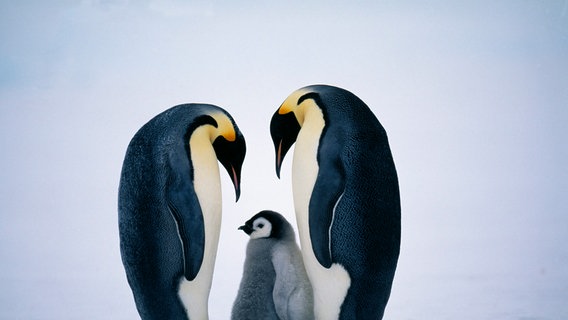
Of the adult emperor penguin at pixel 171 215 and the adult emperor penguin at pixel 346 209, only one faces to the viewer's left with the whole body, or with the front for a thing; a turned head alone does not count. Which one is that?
the adult emperor penguin at pixel 346 209

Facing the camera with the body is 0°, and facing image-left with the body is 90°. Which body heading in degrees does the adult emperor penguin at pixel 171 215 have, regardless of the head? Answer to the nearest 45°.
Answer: approximately 270°

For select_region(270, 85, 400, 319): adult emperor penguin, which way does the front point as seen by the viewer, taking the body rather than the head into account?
to the viewer's left

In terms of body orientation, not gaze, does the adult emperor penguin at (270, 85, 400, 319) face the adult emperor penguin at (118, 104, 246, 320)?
yes

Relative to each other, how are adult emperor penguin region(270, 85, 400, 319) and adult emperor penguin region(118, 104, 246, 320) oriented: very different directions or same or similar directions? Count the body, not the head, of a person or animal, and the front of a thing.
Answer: very different directions

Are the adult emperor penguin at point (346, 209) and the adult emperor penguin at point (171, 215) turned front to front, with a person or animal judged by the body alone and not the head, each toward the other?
yes

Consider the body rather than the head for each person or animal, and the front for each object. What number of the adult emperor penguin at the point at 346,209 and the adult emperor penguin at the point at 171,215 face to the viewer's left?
1

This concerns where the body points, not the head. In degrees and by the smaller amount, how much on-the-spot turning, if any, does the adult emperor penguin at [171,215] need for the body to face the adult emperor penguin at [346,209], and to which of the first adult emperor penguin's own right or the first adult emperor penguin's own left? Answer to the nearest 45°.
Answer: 0° — it already faces it
